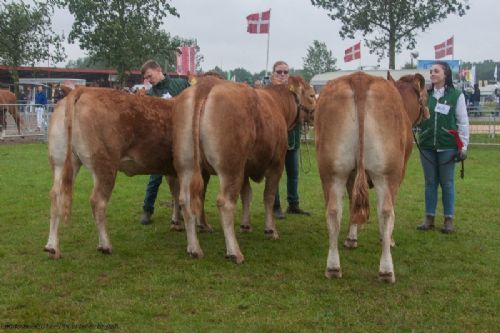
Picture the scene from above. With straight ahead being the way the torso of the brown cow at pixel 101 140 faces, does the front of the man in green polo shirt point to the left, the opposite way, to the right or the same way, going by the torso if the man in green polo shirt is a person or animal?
the opposite way

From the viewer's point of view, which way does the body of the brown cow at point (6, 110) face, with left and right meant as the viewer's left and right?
facing to the left of the viewer

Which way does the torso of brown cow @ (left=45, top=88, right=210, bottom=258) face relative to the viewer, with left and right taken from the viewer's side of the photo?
facing away from the viewer and to the right of the viewer

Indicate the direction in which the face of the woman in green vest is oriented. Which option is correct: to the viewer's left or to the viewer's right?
to the viewer's left

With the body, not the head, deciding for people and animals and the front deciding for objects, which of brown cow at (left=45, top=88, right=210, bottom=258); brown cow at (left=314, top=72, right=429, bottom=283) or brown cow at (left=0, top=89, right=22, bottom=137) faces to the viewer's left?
brown cow at (left=0, top=89, right=22, bottom=137)

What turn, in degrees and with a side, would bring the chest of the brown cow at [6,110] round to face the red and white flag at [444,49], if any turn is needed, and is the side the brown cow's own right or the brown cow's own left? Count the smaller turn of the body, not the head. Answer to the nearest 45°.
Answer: approximately 180°

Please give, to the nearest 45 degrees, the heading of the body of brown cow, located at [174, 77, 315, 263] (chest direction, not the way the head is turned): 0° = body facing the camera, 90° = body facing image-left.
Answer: approximately 225°

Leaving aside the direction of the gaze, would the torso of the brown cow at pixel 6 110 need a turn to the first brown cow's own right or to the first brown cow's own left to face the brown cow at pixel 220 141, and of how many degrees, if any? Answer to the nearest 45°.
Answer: approximately 90° to the first brown cow's own left

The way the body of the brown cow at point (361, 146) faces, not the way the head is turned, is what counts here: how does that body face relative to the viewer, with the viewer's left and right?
facing away from the viewer

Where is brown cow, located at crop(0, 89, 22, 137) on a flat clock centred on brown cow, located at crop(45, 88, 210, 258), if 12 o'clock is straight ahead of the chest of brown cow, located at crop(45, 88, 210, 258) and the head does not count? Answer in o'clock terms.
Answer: brown cow, located at crop(0, 89, 22, 137) is roughly at 10 o'clock from brown cow, located at crop(45, 88, 210, 258).

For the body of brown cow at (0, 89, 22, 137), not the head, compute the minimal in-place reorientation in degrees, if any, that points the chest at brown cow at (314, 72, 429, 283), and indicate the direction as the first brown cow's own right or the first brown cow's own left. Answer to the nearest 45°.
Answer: approximately 90° to the first brown cow's own left
